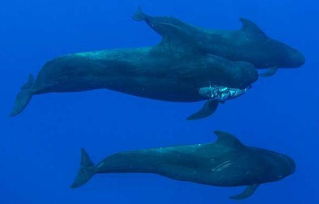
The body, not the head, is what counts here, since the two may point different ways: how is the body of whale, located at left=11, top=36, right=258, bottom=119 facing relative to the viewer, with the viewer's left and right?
facing to the right of the viewer

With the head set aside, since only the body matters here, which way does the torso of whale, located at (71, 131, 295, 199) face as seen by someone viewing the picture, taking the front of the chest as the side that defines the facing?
to the viewer's right

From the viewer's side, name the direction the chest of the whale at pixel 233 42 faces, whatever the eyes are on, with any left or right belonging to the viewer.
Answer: facing to the right of the viewer

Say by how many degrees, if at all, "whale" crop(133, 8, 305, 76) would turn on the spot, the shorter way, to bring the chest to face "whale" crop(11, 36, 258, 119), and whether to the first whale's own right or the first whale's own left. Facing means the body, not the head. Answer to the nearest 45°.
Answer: approximately 135° to the first whale's own right
